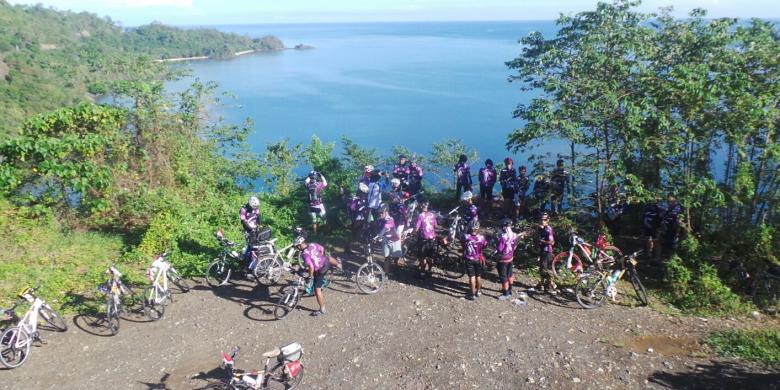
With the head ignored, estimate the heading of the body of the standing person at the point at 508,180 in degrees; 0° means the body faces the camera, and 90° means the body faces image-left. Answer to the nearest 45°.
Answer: approximately 0°

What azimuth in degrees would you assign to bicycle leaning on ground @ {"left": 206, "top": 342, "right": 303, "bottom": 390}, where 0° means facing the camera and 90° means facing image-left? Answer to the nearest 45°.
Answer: approximately 90°

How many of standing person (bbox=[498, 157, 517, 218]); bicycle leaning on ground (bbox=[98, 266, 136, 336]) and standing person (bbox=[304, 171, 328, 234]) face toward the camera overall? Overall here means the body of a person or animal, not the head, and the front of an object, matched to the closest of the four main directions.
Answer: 2

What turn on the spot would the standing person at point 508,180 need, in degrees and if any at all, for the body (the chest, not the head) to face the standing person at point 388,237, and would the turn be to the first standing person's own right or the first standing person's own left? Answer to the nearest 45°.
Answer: approximately 45° to the first standing person's own right

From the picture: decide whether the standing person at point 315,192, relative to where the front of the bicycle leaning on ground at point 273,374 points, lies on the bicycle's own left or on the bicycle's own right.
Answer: on the bicycle's own right

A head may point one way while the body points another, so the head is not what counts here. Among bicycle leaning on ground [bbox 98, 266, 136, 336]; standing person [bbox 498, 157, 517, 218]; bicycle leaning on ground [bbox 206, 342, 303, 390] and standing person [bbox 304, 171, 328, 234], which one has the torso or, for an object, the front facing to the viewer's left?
bicycle leaning on ground [bbox 206, 342, 303, 390]
